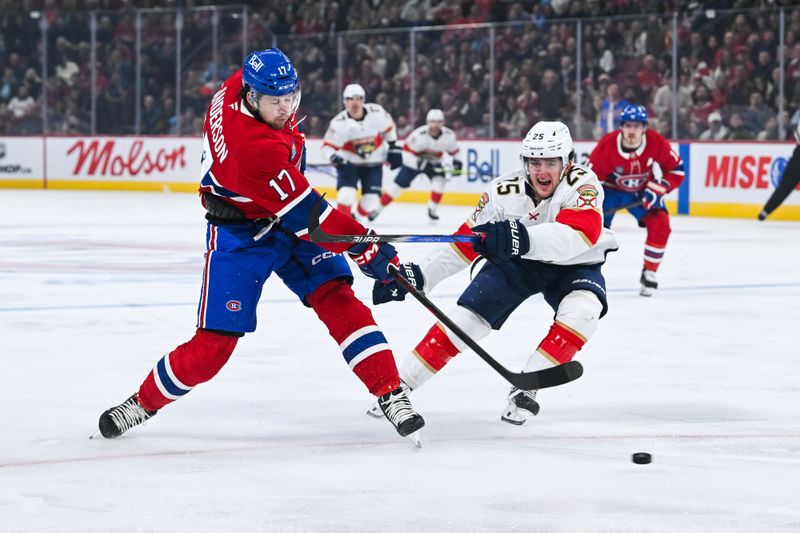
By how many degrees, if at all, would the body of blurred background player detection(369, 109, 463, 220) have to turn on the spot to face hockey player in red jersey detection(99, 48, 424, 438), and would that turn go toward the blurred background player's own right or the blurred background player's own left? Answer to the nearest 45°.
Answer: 0° — they already face them

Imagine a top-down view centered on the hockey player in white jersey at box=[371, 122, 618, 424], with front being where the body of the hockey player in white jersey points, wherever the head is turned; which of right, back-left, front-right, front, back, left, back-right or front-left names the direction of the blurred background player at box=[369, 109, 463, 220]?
back-right

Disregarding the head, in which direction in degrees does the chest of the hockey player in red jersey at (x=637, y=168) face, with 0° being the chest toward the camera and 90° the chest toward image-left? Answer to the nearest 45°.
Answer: approximately 0°
